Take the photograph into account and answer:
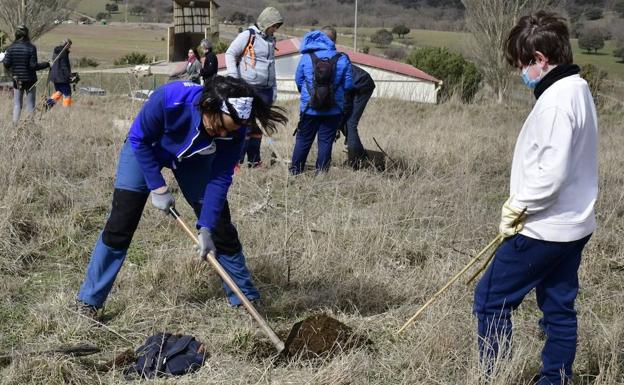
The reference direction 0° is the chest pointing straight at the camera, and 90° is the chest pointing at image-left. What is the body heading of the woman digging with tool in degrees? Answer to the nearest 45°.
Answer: approximately 315°

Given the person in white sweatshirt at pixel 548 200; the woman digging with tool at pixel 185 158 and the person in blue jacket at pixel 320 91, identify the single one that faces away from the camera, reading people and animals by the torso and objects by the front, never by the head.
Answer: the person in blue jacket

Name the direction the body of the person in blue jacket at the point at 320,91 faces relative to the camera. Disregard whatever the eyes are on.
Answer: away from the camera

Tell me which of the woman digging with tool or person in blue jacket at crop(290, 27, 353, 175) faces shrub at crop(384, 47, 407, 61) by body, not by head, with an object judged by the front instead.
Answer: the person in blue jacket

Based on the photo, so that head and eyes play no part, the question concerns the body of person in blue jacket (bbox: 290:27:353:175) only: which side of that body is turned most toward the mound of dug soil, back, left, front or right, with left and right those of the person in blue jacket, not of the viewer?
back

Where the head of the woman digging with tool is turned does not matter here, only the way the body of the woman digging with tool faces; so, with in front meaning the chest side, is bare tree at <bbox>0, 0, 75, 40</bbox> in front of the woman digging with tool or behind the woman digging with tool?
behind

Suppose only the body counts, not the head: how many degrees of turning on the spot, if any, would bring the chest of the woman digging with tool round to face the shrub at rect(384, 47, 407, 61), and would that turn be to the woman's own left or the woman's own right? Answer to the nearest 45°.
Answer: approximately 135° to the woman's own left
